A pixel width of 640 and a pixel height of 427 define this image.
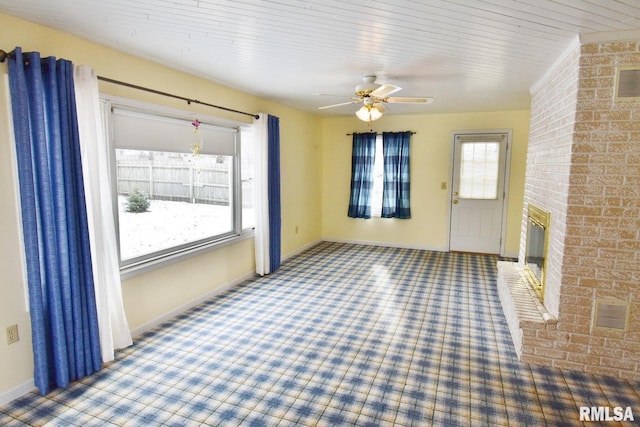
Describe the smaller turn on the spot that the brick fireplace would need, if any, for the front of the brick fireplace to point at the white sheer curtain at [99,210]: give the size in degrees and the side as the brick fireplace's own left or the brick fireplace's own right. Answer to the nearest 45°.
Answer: approximately 45° to the brick fireplace's own left

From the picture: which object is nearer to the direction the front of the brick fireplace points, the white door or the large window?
the large window

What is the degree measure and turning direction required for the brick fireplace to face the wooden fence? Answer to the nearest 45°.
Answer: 0° — it already faces it

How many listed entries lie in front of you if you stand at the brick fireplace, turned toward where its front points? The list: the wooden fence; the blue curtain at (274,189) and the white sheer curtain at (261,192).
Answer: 3

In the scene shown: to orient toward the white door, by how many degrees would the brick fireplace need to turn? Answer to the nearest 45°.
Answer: approximately 45° to its right

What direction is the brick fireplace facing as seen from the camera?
to the viewer's left

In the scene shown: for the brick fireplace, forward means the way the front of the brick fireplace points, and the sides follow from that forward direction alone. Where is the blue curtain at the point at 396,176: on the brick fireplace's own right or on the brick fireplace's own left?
on the brick fireplace's own right

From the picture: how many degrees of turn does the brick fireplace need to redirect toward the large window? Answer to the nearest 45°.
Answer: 0° — it already faces it

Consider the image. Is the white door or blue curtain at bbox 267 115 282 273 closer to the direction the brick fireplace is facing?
the blue curtain
